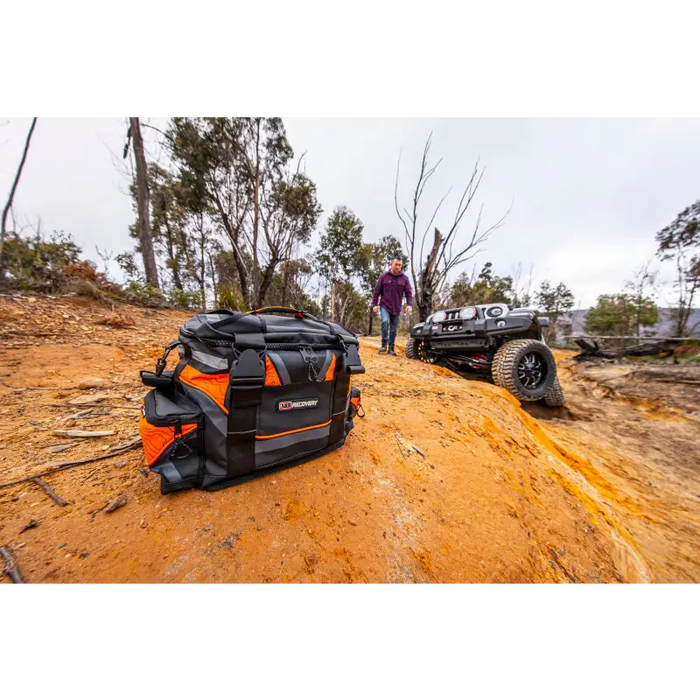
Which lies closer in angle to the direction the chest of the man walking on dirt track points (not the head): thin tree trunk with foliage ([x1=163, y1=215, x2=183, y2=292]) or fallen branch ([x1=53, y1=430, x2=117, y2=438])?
the fallen branch

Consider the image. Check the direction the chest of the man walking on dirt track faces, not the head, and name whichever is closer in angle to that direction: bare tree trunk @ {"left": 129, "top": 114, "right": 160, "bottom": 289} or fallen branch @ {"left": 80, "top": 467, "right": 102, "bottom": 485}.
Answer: the fallen branch

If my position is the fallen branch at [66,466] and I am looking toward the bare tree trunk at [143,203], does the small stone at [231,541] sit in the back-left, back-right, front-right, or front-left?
back-right

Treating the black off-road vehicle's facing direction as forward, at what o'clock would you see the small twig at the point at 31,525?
The small twig is roughly at 11 o'clock from the black off-road vehicle.

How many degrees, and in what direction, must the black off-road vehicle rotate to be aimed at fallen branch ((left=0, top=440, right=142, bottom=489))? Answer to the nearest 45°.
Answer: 0° — it already faces it

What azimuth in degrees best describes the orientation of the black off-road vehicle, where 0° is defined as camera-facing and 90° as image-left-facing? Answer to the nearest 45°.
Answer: approximately 45°

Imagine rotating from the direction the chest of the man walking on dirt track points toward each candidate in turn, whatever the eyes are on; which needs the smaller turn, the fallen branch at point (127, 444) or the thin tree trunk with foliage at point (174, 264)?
the fallen branch

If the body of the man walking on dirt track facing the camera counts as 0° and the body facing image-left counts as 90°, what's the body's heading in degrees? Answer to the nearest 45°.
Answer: approximately 0°

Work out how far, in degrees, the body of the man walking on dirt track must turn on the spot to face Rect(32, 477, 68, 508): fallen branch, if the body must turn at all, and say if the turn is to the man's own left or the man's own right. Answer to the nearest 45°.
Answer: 0° — they already face it

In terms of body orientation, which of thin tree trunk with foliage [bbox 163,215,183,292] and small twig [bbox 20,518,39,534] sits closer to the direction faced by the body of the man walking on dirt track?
the small twig

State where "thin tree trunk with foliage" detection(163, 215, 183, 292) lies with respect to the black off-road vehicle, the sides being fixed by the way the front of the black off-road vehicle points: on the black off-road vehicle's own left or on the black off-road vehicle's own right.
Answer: on the black off-road vehicle's own right
